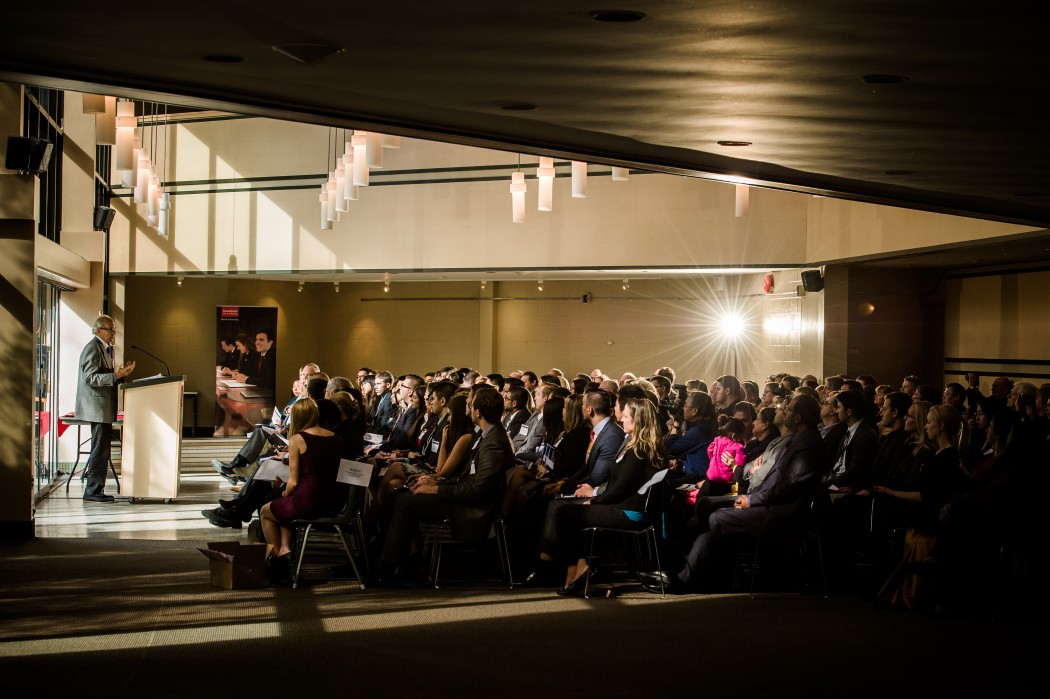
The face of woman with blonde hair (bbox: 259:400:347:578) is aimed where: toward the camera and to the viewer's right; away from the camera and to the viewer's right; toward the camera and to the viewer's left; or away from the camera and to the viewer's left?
away from the camera and to the viewer's left

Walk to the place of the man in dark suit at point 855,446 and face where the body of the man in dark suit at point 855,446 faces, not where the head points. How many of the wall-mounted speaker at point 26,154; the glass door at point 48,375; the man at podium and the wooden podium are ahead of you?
4

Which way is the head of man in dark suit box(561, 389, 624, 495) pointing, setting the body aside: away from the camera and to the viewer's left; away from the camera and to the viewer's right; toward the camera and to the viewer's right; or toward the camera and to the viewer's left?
away from the camera and to the viewer's left

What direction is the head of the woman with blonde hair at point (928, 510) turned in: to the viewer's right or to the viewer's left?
to the viewer's left

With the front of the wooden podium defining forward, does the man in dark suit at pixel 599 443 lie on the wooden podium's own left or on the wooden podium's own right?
on the wooden podium's own right

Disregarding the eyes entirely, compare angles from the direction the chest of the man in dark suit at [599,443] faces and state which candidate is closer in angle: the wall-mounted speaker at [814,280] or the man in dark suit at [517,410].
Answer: the man in dark suit

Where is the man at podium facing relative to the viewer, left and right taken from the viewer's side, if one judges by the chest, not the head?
facing to the right of the viewer

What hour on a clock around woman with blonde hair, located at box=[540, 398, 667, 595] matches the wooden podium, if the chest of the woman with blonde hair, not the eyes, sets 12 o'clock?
The wooden podium is roughly at 1 o'clock from the woman with blonde hair.

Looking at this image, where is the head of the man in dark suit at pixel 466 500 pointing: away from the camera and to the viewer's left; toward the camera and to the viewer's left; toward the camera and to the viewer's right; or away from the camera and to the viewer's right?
away from the camera and to the viewer's left

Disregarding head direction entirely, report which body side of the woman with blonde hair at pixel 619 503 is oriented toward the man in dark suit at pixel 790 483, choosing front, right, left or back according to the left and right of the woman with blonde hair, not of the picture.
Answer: back

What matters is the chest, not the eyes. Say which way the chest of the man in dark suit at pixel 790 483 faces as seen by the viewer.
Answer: to the viewer's left

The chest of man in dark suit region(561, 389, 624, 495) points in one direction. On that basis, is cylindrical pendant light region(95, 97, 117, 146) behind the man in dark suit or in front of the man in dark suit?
in front

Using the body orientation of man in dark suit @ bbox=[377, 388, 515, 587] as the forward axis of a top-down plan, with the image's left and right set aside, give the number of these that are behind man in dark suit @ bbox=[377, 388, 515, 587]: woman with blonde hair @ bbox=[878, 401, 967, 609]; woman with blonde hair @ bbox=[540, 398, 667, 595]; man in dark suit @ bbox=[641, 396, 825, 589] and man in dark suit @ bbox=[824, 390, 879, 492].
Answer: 4

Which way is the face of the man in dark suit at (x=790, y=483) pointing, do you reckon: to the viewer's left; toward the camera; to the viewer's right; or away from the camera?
to the viewer's left
